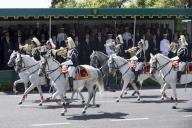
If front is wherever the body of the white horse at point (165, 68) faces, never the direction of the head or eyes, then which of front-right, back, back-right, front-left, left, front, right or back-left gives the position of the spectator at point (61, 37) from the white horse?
front-right

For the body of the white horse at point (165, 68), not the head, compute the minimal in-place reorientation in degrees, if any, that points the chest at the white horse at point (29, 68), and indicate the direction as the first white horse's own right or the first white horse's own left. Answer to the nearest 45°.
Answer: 0° — it already faces it

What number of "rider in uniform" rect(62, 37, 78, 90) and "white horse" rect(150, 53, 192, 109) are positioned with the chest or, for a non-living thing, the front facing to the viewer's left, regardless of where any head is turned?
2

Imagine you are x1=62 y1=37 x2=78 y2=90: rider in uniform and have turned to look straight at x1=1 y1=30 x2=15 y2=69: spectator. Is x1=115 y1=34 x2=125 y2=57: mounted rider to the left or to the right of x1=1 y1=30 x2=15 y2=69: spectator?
right

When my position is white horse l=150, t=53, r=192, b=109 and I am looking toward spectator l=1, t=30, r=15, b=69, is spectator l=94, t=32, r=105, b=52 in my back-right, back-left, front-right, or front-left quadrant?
front-right

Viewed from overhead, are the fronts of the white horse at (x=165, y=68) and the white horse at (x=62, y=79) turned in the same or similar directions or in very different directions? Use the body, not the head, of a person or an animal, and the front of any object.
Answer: same or similar directions

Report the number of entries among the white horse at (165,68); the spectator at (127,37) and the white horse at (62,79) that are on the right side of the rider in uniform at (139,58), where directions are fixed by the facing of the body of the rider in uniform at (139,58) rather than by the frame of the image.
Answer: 1

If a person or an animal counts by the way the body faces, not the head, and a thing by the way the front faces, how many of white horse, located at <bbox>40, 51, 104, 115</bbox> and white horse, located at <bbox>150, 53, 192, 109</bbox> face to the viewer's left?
2

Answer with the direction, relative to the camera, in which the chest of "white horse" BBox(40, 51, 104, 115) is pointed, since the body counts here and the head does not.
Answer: to the viewer's left

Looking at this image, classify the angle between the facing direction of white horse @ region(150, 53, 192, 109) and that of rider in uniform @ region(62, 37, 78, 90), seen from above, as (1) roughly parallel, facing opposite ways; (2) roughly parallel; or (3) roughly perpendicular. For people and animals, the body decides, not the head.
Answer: roughly parallel

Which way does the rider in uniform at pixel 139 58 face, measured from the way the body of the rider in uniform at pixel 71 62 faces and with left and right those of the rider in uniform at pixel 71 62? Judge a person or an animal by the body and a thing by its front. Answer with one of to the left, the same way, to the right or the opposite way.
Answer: the same way

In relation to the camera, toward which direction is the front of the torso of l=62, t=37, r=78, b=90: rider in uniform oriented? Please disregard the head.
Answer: to the viewer's left

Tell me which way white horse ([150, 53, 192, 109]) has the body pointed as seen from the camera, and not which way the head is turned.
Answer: to the viewer's left

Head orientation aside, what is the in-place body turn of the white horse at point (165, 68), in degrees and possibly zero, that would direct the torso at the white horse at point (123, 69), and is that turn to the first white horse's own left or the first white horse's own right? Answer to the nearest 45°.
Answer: approximately 45° to the first white horse's own right

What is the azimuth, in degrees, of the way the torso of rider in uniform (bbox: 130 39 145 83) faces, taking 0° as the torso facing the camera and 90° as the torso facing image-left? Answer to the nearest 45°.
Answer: approximately 90°
